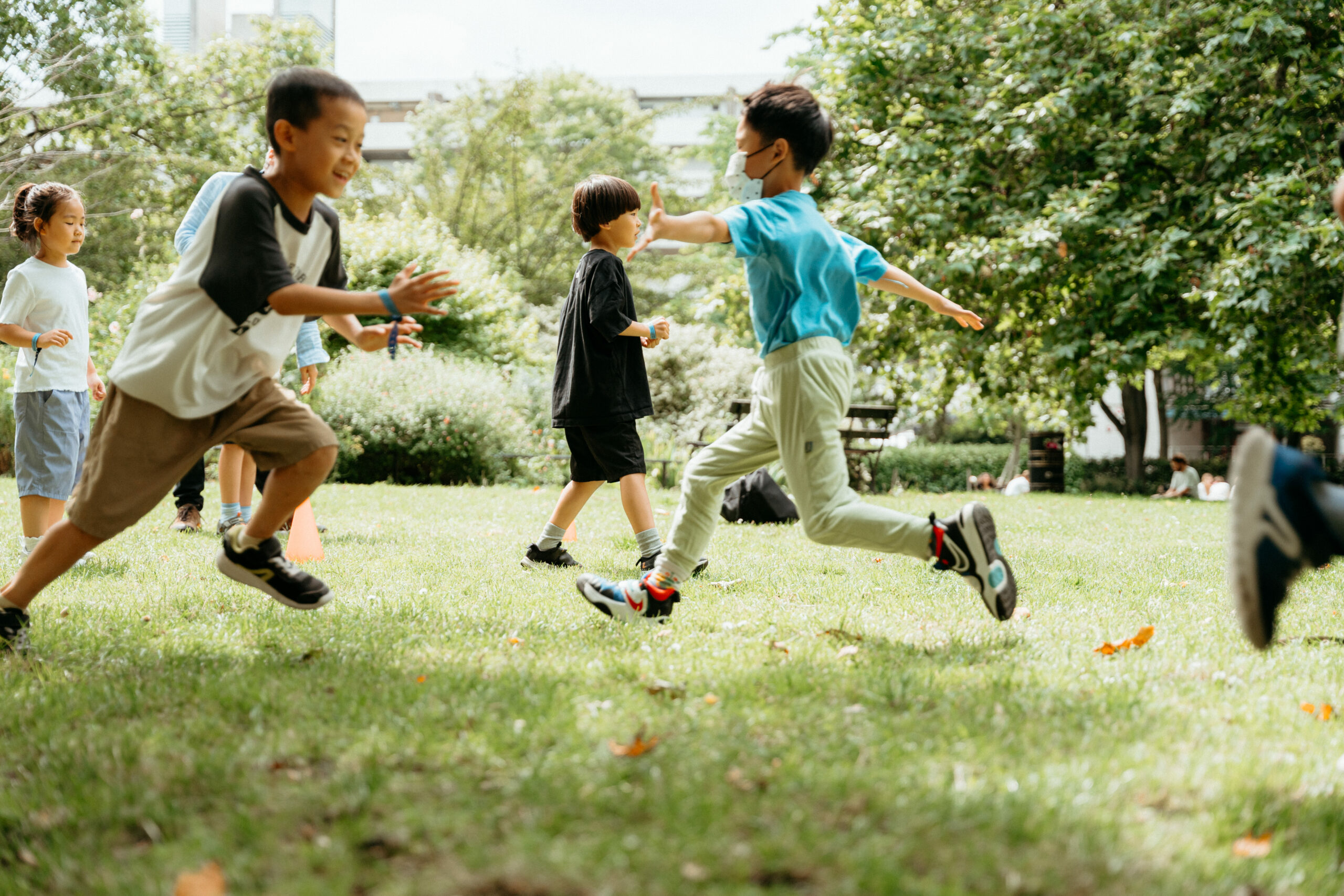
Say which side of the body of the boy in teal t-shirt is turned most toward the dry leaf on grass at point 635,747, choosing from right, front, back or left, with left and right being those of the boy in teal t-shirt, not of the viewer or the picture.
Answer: left

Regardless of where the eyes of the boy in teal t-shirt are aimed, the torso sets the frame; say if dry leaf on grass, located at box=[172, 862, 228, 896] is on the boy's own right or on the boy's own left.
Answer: on the boy's own left

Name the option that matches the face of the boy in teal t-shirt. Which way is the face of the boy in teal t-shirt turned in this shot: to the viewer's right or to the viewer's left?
to the viewer's left

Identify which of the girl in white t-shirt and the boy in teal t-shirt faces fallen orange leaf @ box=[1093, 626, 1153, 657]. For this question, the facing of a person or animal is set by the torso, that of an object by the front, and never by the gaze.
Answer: the girl in white t-shirt

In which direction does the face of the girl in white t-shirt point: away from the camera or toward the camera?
toward the camera

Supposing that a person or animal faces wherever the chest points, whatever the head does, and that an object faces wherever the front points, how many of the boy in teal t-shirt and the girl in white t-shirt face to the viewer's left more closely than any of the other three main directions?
1

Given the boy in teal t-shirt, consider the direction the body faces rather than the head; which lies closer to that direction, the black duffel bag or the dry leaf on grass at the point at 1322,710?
the black duffel bag

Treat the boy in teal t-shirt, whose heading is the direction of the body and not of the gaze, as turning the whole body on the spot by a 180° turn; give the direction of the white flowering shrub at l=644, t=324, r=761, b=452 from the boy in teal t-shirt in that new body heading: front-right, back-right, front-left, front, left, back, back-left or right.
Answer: left

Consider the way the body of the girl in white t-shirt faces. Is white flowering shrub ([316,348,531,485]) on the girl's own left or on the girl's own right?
on the girl's own left

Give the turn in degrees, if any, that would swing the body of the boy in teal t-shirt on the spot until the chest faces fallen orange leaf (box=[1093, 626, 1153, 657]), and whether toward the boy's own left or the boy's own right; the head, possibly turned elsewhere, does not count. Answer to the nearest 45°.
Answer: approximately 180°

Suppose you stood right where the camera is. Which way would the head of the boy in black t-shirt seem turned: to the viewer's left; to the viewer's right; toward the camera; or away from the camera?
to the viewer's right

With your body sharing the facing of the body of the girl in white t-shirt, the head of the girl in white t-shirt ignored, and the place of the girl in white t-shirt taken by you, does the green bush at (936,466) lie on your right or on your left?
on your left

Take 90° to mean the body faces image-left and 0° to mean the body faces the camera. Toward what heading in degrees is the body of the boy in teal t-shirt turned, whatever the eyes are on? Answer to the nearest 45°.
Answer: approximately 90°

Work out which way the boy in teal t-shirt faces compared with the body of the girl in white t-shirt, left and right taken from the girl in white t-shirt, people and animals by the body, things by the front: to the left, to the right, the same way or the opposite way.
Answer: the opposite way

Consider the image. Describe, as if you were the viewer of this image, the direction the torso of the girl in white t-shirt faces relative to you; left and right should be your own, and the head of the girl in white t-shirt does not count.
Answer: facing the viewer and to the right of the viewer

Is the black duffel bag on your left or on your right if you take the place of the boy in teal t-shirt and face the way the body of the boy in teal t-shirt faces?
on your right

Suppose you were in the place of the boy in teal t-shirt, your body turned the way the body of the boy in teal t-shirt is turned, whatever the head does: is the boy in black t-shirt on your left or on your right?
on your right

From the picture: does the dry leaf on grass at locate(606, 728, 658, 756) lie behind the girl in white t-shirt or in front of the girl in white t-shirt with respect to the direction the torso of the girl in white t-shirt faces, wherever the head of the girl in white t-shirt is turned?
in front

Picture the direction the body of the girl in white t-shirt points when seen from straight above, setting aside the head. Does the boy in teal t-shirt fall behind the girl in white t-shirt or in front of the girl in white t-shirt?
in front
